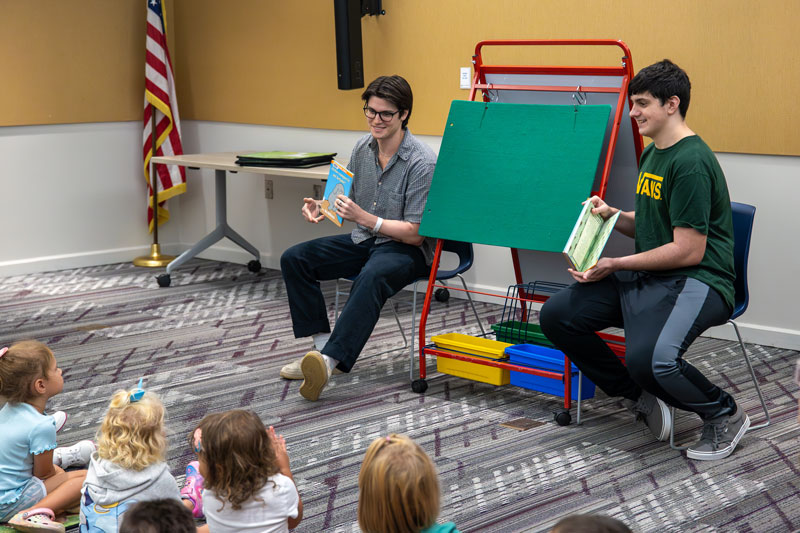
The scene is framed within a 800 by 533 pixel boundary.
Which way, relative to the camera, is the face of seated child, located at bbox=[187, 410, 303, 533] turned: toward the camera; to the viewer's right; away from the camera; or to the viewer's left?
away from the camera

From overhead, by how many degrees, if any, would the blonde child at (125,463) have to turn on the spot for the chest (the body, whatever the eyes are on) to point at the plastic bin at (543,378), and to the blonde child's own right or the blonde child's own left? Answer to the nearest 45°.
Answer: approximately 45° to the blonde child's own right

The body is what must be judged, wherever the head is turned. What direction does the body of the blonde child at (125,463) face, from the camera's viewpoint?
away from the camera

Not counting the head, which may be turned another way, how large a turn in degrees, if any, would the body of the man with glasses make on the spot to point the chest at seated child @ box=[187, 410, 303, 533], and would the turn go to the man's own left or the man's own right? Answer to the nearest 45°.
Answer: approximately 45° to the man's own left

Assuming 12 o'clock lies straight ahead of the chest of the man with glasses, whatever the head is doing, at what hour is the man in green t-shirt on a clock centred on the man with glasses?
The man in green t-shirt is roughly at 9 o'clock from the man with glasses.

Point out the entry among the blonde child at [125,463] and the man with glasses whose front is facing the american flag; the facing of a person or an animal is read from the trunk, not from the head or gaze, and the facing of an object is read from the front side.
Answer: the blonde child

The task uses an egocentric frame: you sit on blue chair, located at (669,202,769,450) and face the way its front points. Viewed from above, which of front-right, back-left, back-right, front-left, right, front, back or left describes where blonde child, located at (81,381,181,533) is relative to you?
front

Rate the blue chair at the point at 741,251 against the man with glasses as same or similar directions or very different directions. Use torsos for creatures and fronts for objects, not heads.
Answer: same or similar directions

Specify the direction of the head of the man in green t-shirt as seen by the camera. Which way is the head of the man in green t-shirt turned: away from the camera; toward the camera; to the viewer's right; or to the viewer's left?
to the viewer's left

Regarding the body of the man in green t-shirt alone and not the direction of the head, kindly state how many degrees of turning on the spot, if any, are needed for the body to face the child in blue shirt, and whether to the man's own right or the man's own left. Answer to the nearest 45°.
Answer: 0° — they already face them

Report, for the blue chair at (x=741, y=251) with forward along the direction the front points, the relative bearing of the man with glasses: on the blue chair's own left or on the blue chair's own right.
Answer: on the blue chair's own right

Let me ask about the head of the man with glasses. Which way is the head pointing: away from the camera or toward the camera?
toward the camera

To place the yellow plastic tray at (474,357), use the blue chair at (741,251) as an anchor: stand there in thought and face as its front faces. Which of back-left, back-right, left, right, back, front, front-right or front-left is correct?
front-right

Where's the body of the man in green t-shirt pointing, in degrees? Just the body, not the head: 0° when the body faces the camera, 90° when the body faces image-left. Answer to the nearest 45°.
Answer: approximately 45°

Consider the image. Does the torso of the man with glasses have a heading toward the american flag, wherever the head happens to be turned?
no

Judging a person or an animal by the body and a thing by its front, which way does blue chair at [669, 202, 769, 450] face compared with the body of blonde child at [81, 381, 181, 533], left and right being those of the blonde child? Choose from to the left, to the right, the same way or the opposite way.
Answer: to the left

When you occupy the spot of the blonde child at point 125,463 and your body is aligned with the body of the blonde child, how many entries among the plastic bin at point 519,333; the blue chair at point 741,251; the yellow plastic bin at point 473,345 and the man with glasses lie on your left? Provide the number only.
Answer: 0

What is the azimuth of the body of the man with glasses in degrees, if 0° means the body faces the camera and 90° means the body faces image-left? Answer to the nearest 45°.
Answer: approximately 45°

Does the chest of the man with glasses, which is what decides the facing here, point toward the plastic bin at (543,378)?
no
